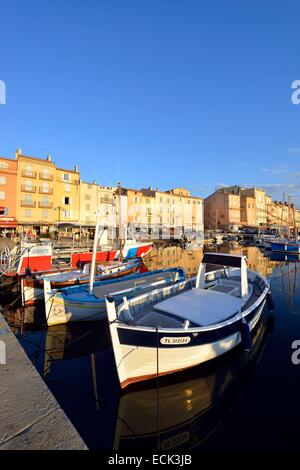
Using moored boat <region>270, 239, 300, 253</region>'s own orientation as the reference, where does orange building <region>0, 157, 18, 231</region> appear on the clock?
The orange building is roughly at 11 o'clock from the moored boat.

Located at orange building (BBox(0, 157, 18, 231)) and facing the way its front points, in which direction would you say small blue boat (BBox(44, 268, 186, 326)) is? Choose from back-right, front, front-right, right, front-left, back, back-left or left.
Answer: front-right

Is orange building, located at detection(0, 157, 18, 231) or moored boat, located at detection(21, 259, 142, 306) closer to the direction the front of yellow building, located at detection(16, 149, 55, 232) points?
the moored boat

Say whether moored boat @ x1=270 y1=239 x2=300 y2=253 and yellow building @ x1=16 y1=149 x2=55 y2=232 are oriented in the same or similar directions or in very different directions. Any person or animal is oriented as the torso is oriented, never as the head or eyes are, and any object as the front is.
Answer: very different directions

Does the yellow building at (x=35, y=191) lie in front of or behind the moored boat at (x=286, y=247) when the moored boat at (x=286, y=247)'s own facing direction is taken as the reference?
in front

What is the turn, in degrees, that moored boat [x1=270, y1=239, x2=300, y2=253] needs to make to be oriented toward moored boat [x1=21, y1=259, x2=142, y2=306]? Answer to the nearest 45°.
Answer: approximately 90° to its left

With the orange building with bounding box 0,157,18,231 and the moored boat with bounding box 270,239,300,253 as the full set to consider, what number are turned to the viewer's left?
1

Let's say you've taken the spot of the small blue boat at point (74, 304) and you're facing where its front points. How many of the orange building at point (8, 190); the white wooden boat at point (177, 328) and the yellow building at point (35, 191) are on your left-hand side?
1

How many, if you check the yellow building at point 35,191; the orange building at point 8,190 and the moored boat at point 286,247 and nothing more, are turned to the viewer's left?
1

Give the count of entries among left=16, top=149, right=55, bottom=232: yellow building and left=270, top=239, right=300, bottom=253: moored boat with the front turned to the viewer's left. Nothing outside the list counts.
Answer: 1

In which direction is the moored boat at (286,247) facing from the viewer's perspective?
to the viewer's left

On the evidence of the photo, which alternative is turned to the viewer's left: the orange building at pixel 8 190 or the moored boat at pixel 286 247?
the moored boat

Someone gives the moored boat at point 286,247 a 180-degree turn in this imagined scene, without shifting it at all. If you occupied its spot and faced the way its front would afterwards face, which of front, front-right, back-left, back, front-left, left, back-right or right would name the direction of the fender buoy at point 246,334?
right
